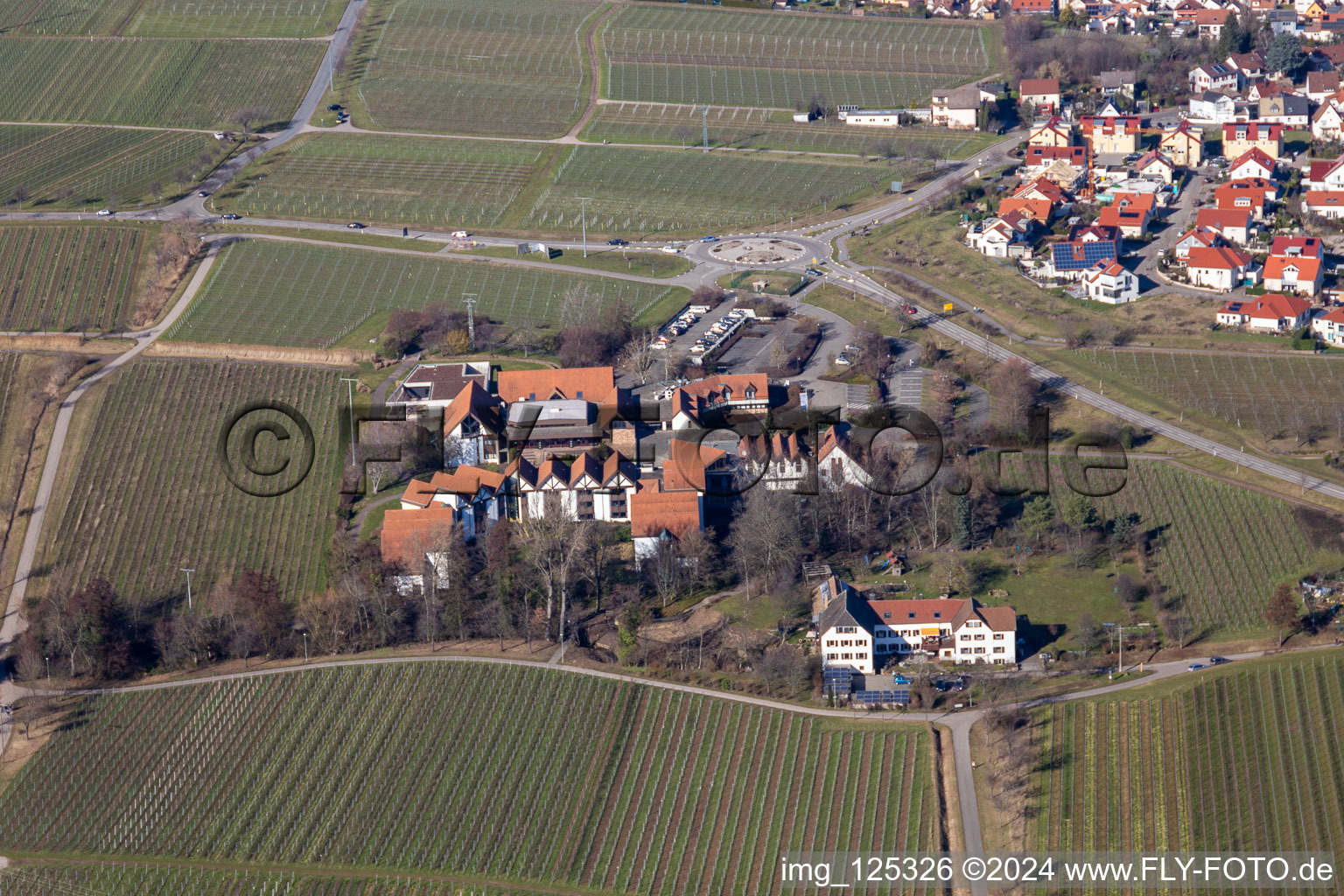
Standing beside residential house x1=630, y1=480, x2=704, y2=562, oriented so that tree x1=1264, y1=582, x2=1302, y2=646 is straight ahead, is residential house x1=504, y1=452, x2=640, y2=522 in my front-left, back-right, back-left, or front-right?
back-left

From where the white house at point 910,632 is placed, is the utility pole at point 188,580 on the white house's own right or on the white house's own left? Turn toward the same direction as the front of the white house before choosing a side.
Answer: on the white house's own right

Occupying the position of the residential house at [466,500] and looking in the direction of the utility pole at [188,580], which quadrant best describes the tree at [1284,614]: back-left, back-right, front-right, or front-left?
back-left

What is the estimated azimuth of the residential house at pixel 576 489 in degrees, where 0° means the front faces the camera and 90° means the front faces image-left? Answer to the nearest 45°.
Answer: approximately 0°

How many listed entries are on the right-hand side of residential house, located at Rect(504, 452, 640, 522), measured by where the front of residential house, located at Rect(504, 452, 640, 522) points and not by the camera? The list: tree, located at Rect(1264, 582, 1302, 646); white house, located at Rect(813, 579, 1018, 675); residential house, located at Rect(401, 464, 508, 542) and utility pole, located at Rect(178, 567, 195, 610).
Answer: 2

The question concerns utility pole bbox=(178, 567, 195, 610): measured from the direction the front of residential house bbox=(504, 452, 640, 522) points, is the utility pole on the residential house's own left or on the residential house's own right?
on the residential house's own right

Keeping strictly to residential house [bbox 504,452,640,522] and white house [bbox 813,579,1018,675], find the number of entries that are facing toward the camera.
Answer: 2

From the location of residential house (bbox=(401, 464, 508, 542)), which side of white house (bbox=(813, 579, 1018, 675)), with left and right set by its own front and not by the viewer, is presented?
right

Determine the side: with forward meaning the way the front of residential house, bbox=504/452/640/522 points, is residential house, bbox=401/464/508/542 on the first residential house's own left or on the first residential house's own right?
on the first residential house's own right

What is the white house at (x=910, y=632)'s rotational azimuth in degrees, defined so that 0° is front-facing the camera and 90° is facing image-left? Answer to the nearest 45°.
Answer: approximately 0°

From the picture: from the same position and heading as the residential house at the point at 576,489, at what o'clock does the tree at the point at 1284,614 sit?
The tree is roughly at 10 o'clock from the residential house.

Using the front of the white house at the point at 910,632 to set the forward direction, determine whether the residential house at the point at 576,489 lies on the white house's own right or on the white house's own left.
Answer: on the white house's own right
